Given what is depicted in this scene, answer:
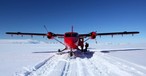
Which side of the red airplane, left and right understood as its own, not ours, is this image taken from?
front
